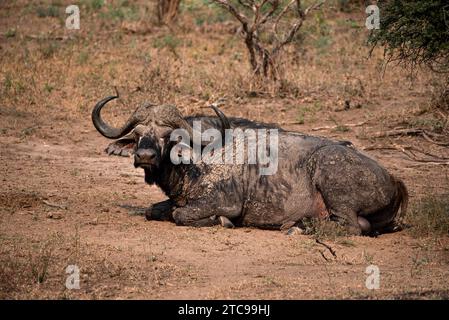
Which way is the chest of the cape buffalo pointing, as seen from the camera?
to the viewer's left

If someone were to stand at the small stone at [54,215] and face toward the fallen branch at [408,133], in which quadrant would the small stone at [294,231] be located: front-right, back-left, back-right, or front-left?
front-right

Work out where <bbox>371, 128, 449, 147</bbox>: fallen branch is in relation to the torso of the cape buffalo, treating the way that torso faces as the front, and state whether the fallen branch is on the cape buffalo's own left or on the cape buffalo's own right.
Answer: on the cape buffalo's own right

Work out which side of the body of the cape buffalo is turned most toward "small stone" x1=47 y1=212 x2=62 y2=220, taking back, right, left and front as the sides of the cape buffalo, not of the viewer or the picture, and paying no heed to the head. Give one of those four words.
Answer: front
